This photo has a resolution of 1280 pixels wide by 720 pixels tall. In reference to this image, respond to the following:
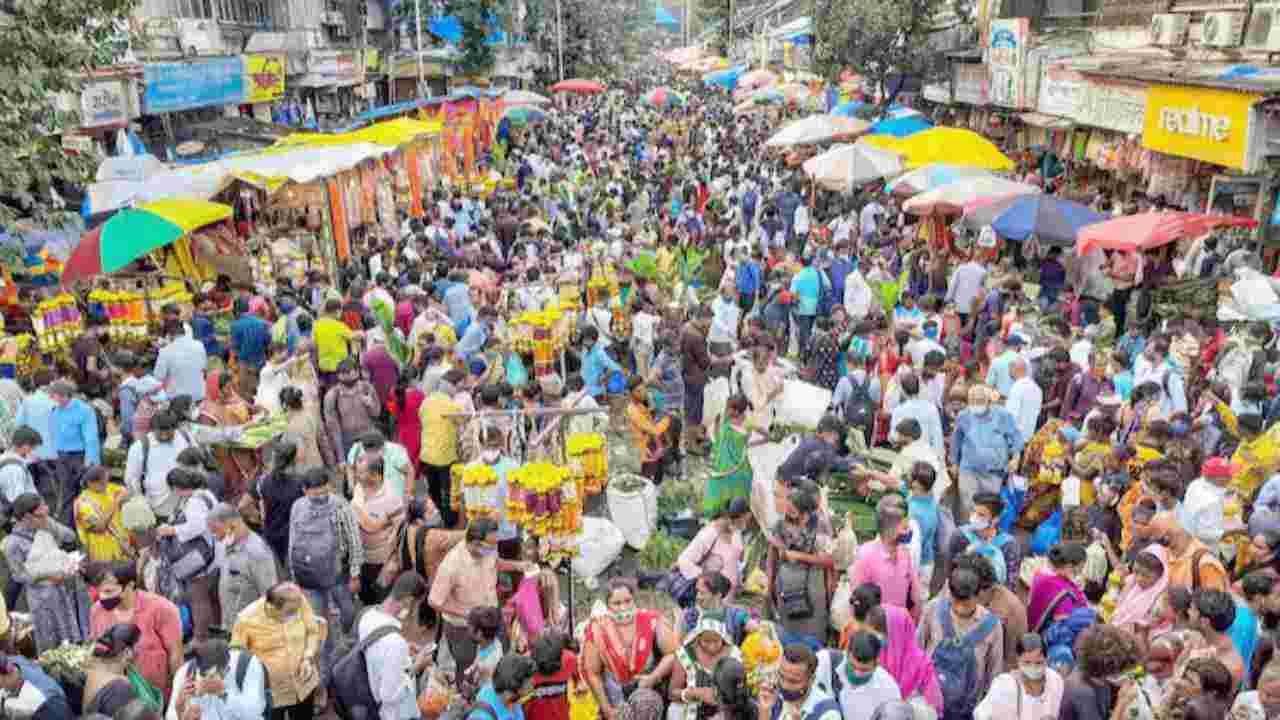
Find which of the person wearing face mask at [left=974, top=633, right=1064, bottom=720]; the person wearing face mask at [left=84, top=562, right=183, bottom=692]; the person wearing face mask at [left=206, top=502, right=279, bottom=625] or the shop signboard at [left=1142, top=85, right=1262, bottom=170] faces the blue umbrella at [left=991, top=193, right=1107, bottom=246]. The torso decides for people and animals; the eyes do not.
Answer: the shop signboard

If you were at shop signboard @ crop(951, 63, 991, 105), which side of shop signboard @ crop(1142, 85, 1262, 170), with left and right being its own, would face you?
right

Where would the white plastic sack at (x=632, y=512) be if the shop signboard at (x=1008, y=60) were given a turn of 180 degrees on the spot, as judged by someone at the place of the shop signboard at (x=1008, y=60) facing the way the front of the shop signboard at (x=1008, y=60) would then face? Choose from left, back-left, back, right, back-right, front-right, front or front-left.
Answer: back-right

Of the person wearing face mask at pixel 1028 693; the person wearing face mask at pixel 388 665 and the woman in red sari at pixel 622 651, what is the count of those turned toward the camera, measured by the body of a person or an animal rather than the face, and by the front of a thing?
2

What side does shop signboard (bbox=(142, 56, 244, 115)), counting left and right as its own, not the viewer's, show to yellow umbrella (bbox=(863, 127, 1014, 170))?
front

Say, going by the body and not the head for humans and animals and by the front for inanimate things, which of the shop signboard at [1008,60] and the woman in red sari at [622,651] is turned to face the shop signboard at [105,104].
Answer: the shop signboard at [1008,60]

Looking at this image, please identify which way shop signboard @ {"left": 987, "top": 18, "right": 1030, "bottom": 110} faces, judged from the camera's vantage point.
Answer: facing the viewer and to the left of the viewer

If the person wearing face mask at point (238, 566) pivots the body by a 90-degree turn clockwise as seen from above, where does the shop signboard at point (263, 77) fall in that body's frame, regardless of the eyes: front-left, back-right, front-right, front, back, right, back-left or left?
front-right

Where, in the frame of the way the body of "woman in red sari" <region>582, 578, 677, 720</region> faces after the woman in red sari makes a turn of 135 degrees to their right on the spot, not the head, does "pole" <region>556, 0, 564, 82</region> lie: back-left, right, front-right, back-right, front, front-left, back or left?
front-right

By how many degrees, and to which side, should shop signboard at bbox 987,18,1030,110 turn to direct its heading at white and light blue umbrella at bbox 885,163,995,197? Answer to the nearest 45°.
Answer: approximately 45° to its left

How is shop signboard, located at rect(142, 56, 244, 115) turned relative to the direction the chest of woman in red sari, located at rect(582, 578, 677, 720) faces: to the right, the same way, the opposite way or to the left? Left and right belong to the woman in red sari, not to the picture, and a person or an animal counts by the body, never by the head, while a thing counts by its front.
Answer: to the left

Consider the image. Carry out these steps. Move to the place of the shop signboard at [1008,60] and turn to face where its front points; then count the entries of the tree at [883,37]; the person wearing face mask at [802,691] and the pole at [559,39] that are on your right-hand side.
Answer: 2

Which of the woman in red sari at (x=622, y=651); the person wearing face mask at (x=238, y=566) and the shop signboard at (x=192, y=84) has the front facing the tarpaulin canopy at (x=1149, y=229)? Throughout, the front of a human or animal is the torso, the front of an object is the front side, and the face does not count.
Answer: the shop signboard
